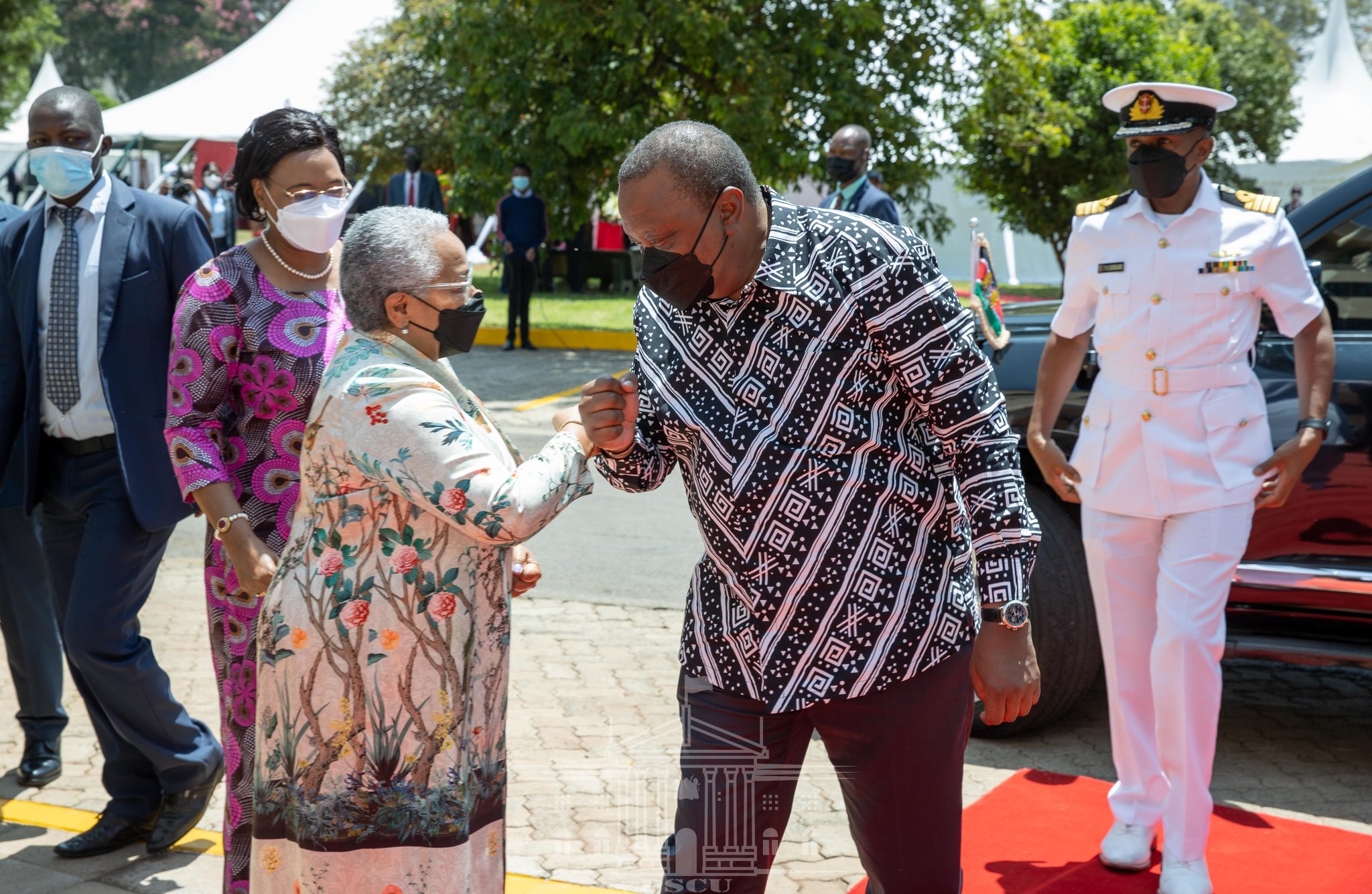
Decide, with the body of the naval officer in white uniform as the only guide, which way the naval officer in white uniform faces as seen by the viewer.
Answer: toward the camera

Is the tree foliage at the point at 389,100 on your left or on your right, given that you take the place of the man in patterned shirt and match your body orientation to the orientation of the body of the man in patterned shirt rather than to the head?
on your right

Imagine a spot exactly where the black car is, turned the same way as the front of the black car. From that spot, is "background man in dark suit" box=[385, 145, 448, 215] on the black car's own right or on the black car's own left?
on the black car's own right

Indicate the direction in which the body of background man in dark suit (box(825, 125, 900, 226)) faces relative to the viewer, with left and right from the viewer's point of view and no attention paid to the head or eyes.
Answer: facing the viewer and to the left of the viewer

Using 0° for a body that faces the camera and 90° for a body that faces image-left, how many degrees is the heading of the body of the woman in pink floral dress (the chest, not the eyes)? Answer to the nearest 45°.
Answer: approximately 315°

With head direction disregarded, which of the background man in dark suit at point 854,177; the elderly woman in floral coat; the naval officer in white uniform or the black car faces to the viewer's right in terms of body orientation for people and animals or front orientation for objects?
the elderly woman in floral coat

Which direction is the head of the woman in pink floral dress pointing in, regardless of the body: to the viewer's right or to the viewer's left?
to the viewer's right

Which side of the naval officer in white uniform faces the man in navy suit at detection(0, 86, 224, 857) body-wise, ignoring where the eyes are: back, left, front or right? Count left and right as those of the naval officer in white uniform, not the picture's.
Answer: right

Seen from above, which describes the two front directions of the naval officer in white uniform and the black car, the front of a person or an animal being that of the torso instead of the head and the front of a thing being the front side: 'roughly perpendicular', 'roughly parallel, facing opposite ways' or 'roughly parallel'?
roughly perpendicular

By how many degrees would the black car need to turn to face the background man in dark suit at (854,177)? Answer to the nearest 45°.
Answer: approximately 45° to its right

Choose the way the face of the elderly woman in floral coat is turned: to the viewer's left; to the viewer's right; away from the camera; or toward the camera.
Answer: to the viewer's right

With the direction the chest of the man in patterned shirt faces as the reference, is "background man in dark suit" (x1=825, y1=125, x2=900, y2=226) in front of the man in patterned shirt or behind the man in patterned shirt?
behind

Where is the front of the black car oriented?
to the viewer's left

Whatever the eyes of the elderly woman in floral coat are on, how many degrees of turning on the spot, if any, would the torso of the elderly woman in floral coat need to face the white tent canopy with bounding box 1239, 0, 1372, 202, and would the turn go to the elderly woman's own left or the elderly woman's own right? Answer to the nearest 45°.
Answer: approximately 45° to the elderly woman's own left

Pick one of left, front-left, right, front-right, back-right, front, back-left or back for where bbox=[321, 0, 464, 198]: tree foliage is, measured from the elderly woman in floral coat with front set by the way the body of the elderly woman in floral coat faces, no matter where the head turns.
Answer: left

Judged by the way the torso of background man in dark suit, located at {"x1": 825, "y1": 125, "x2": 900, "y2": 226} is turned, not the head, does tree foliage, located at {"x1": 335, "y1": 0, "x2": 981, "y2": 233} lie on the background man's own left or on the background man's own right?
on the background man's own right

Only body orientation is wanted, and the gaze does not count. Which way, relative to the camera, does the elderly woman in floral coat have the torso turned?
to the viewer's right
